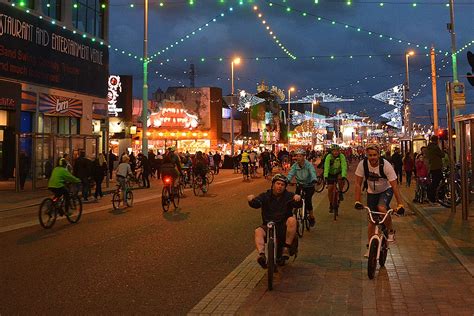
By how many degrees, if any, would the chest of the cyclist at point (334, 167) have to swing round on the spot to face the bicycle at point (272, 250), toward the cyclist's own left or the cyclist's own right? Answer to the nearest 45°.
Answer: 0° — they already face it

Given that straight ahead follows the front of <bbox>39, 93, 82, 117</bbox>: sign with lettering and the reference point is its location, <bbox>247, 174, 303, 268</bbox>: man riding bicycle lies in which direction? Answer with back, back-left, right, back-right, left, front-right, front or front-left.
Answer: front-right

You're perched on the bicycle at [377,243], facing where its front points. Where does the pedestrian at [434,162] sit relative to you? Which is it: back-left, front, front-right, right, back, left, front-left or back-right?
back

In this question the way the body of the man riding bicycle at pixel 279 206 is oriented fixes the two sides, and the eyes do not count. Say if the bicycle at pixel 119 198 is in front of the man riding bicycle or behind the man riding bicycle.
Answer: behind

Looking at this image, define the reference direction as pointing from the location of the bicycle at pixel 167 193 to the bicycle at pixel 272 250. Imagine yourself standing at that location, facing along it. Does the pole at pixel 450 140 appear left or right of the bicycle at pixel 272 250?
left
